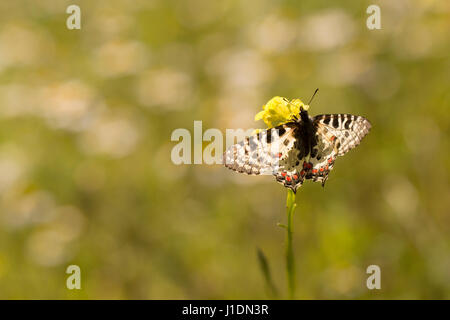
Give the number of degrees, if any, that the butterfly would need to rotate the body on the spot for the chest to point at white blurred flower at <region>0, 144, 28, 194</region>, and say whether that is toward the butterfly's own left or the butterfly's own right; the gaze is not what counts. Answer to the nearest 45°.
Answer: approximately 45° to the butterfly's own left

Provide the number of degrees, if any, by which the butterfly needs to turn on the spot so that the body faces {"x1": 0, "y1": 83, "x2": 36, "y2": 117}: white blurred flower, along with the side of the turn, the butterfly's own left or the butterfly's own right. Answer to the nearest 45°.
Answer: approximately 45° to the butterfly's own left

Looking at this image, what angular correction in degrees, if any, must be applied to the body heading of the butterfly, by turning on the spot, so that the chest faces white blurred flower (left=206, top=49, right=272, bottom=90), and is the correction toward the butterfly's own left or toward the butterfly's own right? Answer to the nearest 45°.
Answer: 0° — it already faces it

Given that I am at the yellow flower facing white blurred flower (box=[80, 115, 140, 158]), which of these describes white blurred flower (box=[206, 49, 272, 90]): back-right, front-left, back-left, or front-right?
front-right

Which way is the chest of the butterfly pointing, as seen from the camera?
away from the camera

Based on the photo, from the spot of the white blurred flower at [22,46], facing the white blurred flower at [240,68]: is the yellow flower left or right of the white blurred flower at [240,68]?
right

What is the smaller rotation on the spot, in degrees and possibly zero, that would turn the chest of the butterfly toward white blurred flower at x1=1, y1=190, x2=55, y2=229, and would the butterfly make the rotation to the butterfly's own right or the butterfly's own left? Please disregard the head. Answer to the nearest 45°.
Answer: approximately 45° to the butterfly's own left

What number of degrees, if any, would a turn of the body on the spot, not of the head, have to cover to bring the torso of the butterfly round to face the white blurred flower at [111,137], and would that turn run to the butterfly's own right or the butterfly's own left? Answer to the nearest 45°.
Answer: approximately 45° to the butterfly's own left
